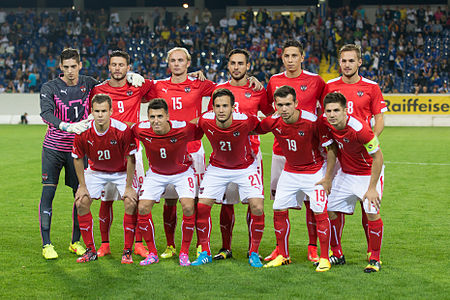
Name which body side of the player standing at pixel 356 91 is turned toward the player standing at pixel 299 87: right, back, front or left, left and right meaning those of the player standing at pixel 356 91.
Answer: right

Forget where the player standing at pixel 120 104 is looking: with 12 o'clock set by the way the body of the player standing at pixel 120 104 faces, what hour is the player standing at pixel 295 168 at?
the player standing at pixel 295 168 is roughly at 10 o'clock from the player standing at pixel 120 104.

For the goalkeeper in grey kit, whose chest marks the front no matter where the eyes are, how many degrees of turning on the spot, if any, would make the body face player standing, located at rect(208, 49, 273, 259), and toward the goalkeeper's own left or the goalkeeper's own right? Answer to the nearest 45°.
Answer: approximately 90° to the goalkeeper's own left

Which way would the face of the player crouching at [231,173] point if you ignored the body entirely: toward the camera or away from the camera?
toward the camera

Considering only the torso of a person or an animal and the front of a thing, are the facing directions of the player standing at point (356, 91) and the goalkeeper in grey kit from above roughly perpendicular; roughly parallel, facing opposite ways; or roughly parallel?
roughly parallel

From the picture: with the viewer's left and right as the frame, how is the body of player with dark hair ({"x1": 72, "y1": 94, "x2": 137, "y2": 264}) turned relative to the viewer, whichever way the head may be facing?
facing the viewer

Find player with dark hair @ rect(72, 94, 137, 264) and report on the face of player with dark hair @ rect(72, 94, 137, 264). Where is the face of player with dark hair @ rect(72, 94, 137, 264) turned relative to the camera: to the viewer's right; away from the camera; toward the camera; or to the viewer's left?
toward the camera

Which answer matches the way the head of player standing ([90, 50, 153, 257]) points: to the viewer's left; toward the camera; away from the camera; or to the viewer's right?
toward the camera

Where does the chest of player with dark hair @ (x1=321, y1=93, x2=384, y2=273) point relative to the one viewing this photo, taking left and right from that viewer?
facing the viewer and to the left of the viewer

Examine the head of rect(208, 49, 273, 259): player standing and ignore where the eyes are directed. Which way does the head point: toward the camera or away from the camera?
toward the camera

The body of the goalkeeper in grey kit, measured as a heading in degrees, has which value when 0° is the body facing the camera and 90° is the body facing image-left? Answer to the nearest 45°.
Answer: approximately 0°

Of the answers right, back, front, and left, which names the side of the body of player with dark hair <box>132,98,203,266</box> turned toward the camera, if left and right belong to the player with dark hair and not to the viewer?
front

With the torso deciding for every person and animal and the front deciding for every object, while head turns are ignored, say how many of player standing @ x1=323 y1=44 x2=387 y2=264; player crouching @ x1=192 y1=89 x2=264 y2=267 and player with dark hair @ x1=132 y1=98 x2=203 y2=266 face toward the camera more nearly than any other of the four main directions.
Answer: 3

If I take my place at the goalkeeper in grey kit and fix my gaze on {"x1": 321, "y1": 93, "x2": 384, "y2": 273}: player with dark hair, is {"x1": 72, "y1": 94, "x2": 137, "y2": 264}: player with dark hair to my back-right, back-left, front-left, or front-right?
front-right

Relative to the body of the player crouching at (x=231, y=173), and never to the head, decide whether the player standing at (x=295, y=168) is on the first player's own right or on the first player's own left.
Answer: on the first player's own left
